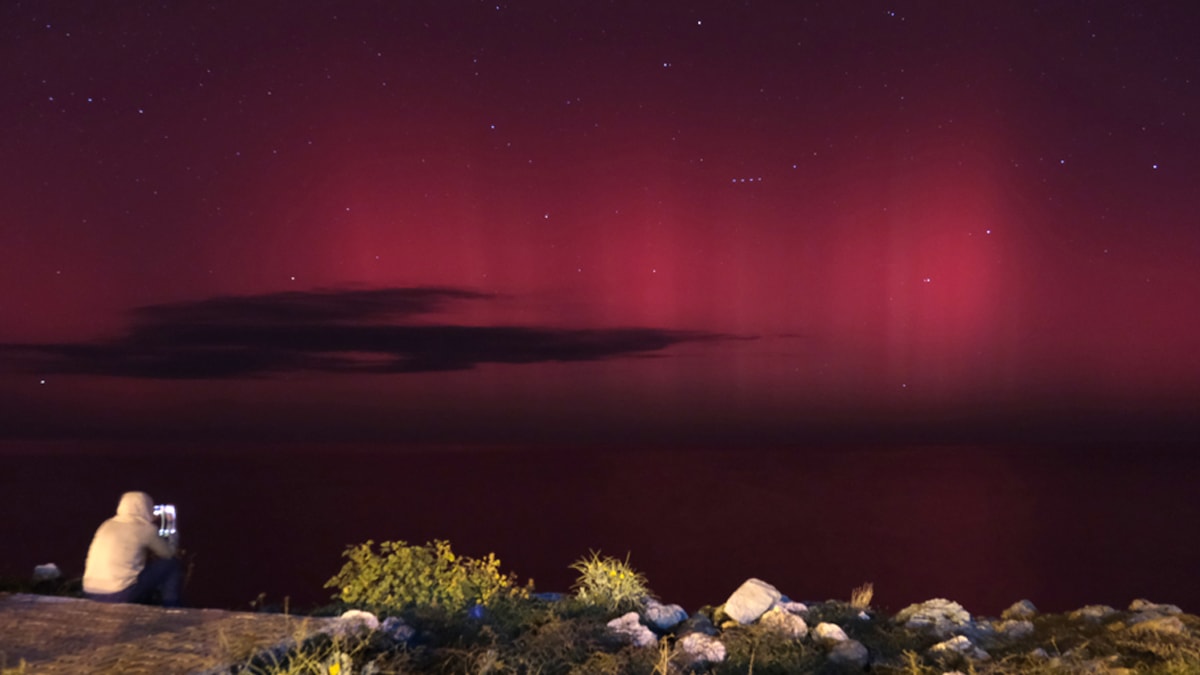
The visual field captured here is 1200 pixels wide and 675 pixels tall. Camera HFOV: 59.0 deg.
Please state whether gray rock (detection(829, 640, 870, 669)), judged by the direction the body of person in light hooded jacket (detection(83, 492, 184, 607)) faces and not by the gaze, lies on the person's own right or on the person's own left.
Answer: on the person's own right

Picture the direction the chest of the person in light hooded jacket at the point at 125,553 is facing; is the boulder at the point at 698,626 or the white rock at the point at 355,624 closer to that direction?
the boulder

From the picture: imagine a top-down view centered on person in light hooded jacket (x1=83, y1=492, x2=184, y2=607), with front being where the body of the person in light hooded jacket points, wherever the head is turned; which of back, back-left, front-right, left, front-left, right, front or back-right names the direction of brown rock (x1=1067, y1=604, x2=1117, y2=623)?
front-right

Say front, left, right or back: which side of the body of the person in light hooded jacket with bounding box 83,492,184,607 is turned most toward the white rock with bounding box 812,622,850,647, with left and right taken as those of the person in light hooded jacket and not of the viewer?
right

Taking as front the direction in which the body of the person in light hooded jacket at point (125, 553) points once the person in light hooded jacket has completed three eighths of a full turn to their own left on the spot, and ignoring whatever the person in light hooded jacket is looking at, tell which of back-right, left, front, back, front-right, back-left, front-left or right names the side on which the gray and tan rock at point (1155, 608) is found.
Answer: back

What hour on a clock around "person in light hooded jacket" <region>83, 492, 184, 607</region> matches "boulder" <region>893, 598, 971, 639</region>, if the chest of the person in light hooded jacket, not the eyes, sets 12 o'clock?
The boulder is roughly at 2 o'clock from the person in light hooded jacket.

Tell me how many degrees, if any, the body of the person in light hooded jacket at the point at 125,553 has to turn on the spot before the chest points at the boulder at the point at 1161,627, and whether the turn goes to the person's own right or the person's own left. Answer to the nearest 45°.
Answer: approximately 45° to the person's own right

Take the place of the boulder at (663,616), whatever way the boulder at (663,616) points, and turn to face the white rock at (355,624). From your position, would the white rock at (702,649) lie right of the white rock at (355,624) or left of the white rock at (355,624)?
left

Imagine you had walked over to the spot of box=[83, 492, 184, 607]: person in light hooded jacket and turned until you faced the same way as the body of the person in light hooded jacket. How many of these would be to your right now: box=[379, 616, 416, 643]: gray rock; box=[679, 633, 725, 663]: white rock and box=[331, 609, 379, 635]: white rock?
3

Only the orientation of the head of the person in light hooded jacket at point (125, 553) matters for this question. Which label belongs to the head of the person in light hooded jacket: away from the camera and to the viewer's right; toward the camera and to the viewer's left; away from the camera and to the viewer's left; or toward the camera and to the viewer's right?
away from the camera and to the viewer's right

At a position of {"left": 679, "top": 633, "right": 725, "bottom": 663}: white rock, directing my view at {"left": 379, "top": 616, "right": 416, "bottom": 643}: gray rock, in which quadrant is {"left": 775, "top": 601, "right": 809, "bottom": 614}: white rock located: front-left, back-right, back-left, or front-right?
back-right

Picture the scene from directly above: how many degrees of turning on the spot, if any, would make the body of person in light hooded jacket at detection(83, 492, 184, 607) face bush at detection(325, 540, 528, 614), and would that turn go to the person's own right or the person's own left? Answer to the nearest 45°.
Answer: approximately 45° to the person's own right

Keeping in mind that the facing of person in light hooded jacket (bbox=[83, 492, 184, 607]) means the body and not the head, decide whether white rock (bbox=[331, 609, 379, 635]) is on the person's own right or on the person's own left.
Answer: on the person's own right

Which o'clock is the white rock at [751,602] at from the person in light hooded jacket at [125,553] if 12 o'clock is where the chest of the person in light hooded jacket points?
The white rock is roughly at 2 o'clock from the person in light hooded jacket.

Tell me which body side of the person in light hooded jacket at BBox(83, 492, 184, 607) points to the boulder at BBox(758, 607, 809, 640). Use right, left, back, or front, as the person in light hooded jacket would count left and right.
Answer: right

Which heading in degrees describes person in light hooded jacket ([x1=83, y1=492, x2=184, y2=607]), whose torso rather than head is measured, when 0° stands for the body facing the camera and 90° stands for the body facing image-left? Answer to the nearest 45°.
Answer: approximately 225°
